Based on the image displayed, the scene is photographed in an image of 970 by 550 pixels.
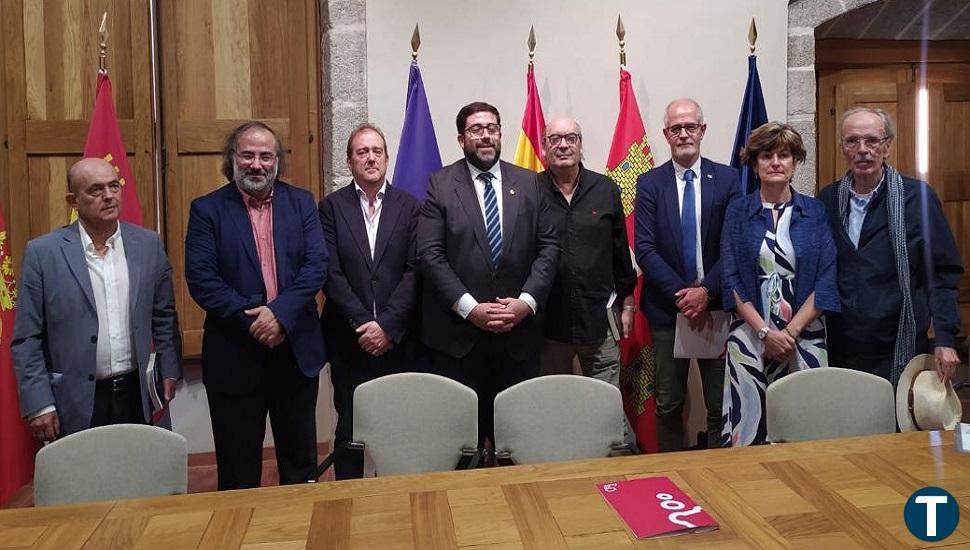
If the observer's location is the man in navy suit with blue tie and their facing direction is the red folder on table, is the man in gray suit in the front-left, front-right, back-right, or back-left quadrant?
front-right

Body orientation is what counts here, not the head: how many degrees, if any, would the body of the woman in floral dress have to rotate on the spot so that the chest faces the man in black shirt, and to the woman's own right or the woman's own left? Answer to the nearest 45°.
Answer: approximately 90° to the woman's own right

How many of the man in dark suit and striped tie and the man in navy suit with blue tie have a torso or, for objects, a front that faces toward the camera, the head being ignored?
2

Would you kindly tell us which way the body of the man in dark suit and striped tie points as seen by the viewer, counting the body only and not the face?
toward the camera

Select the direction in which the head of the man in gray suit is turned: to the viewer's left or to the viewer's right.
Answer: to the viewer's right

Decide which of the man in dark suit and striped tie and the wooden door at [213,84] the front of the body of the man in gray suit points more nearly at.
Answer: the man in dark suit and striped tie

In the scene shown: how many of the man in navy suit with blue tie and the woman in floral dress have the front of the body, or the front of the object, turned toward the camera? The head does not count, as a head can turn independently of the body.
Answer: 2

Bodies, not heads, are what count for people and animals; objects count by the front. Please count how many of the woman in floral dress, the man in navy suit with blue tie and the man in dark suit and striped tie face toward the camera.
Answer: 3

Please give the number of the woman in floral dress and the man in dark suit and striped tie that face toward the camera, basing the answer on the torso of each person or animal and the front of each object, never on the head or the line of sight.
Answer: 2

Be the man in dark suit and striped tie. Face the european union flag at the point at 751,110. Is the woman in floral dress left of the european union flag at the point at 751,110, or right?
right

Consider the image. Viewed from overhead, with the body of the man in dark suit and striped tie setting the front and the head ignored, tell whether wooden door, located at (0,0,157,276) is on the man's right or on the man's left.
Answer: on the man's right

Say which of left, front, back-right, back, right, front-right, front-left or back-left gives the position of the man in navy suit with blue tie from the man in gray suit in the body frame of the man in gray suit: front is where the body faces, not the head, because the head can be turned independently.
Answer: front-left

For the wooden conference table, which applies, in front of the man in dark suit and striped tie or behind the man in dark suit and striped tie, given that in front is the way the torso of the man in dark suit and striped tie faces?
in front

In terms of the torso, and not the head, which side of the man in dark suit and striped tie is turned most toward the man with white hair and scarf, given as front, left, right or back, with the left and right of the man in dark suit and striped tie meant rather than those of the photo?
left

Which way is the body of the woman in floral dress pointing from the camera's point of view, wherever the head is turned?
toward the camera
